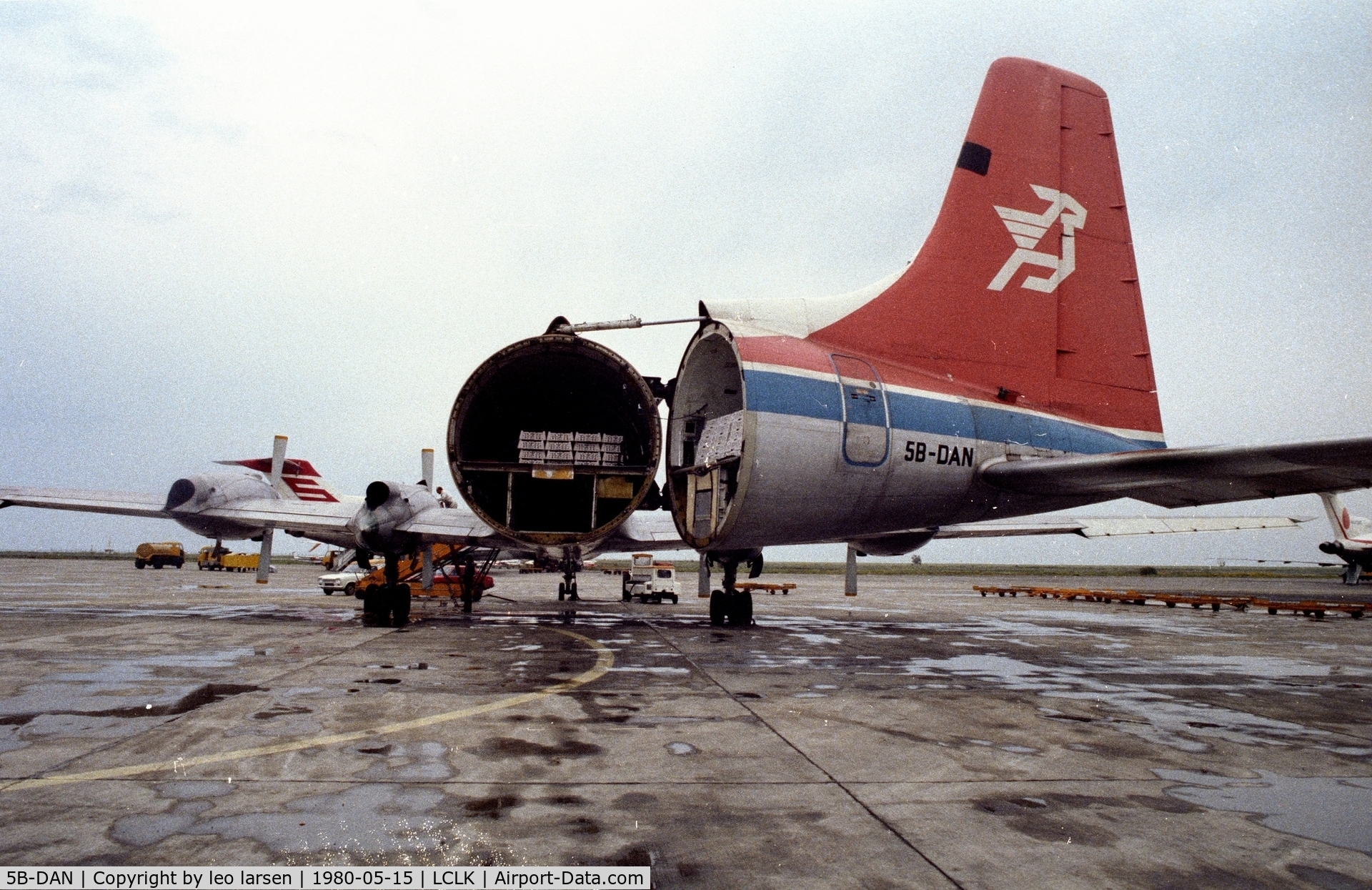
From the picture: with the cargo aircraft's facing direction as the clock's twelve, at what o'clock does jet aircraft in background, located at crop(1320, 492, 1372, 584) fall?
The jet aircraft in background is roughly at 1 o'clock from the cargo aircraft.

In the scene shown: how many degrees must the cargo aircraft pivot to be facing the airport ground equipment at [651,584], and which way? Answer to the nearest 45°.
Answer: approximately 45° to its left

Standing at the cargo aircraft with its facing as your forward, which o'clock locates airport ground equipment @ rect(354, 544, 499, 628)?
The airport ground equipment is roughly at 10 o'clock from the cargo aircraft.

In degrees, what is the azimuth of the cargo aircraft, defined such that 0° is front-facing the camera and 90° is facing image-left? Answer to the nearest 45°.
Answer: approximately 180°

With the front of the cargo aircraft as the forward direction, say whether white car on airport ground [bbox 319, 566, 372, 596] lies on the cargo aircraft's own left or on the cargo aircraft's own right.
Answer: on the cargo aircraft's own left
